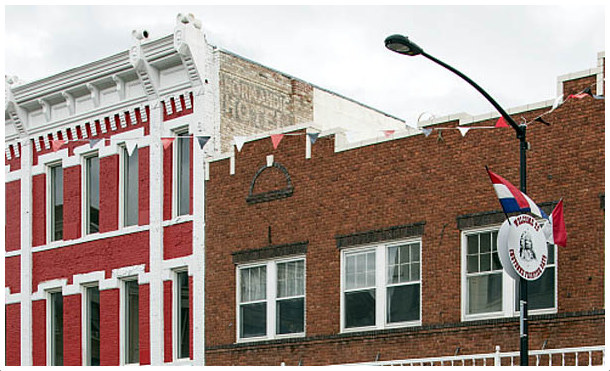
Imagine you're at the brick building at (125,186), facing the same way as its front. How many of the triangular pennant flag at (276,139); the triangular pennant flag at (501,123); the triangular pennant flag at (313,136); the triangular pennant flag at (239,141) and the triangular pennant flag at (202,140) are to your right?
0

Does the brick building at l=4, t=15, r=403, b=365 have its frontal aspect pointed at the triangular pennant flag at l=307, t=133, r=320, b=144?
no

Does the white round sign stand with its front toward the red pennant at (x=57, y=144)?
no

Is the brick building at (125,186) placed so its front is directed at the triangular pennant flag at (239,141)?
no

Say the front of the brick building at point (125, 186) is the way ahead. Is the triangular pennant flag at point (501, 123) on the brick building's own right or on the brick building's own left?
on the brick building's own left

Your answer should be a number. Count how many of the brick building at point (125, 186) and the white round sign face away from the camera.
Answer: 0

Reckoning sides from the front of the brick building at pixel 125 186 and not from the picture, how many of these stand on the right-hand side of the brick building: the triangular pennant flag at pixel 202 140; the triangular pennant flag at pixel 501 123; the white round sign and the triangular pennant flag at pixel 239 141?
0

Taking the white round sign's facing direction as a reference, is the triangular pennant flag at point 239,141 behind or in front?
behind

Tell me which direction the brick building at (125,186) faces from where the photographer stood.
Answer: facing the viewer and to the left of the viewer

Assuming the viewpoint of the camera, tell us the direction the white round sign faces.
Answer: facing the viewer and to the right of the viewer

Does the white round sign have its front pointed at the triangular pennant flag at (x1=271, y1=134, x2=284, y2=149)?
no
